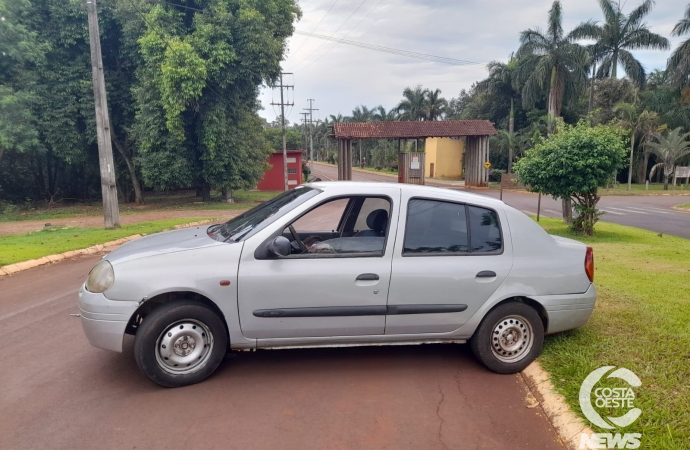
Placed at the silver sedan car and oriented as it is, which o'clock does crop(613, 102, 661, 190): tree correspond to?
The tree is roughly at 4 o'clock from the silver sedan car.

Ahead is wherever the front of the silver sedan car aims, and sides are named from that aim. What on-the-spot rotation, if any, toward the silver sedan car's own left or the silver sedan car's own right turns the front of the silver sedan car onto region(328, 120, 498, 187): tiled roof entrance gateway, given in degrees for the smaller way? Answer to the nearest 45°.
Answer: approximately 90° to the silver sedan car's own right

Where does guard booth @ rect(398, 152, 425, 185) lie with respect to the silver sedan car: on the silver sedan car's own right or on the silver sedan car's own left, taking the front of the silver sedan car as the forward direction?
on the silver sedan car's own right

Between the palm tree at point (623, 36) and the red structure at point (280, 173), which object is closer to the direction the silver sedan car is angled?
the red structure

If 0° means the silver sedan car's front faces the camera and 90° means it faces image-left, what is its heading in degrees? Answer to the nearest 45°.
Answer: approximately 90°

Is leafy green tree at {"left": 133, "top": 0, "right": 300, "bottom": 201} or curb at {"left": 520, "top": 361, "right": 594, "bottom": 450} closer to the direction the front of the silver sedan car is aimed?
the leafy green tree

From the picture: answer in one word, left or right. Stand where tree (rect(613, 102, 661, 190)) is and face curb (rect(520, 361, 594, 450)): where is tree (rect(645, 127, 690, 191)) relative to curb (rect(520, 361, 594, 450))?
left
